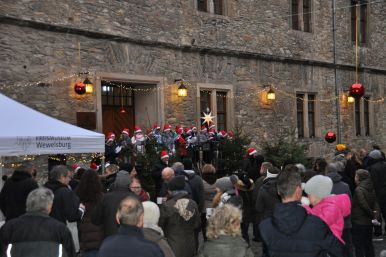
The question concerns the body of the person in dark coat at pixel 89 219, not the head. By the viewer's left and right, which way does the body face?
facing away from the viewer

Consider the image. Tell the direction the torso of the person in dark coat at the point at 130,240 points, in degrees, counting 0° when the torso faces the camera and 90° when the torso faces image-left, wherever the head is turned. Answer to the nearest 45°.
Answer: approximately 180°

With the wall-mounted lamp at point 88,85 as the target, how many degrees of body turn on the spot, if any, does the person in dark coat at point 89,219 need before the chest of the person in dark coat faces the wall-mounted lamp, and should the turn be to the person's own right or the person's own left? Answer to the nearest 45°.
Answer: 0° — they already face it

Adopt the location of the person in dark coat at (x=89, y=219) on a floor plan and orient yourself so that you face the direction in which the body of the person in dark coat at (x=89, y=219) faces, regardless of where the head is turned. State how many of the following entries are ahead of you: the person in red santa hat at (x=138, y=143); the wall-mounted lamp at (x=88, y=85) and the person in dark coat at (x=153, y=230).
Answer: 2

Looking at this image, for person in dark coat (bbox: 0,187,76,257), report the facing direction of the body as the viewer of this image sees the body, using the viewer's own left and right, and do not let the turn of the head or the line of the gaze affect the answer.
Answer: facing away from the viewer

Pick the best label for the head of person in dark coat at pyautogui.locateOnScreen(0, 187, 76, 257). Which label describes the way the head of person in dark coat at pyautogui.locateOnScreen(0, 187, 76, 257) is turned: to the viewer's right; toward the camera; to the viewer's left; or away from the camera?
away from the camera

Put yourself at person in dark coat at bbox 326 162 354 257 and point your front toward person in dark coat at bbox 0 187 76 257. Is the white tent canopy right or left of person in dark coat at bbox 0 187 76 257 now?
right

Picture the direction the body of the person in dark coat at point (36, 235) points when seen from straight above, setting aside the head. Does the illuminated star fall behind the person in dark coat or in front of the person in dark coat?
in front

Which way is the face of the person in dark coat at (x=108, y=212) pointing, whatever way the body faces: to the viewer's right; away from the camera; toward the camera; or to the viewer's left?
away from the camera

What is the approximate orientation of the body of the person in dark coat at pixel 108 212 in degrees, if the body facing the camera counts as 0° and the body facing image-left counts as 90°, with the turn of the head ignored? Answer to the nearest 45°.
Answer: approximately 180°

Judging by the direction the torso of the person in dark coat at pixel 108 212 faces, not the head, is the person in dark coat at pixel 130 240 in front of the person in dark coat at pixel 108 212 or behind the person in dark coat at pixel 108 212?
behind

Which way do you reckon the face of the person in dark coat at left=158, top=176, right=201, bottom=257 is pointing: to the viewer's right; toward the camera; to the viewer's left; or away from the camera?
away from the camera

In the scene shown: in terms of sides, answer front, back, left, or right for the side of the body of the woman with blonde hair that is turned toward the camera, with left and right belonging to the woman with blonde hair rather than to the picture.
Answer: back

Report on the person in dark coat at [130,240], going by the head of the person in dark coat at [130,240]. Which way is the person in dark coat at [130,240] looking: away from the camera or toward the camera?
away from the camera

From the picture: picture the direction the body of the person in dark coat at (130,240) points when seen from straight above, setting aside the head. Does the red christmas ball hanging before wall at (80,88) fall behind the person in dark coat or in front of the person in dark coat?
in front
